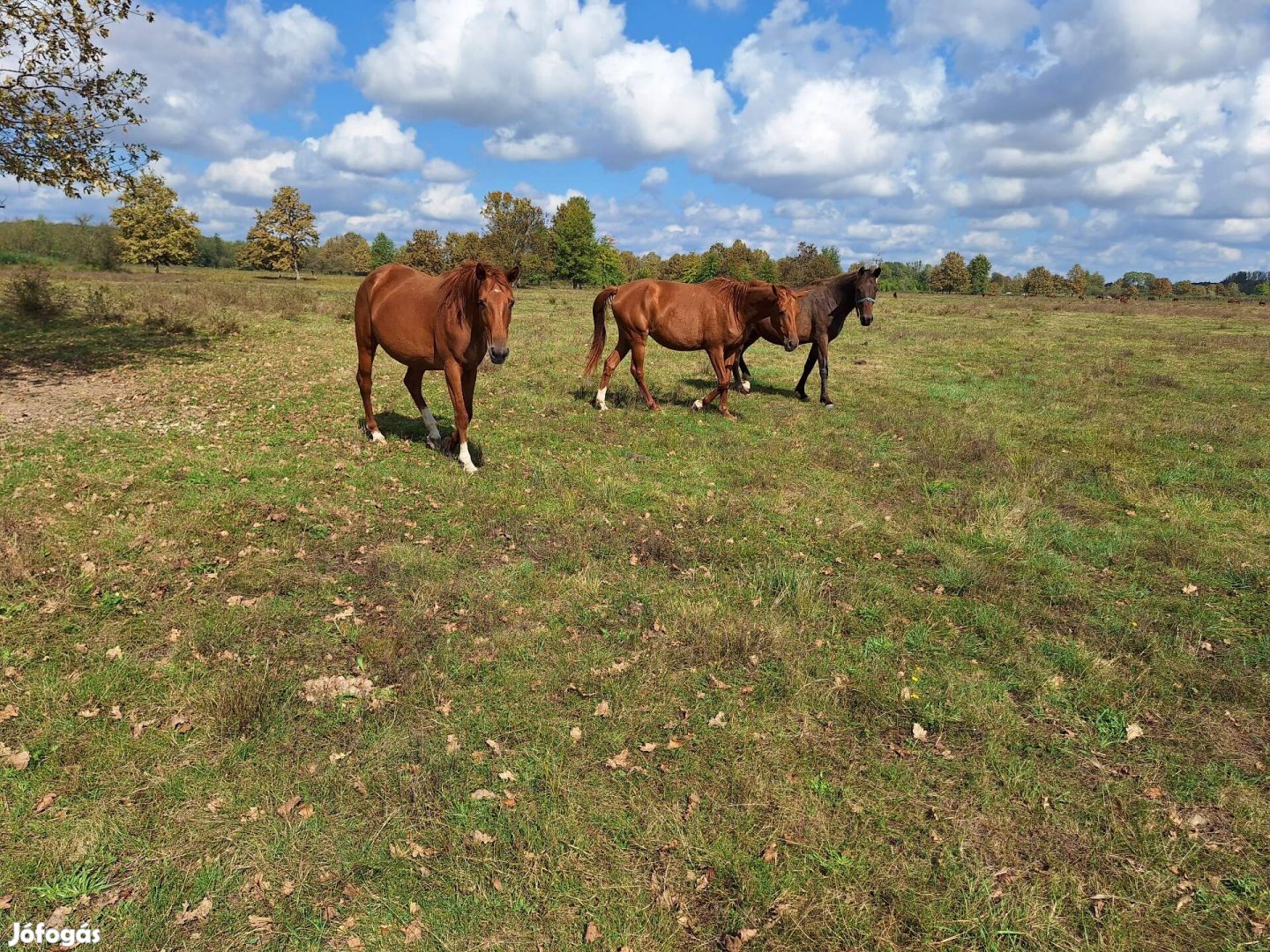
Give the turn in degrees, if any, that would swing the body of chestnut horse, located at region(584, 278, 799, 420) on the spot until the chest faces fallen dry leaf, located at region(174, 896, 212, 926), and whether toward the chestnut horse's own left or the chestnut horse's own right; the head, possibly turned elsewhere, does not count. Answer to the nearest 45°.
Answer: approximately 90° to the chestnut horse's own right

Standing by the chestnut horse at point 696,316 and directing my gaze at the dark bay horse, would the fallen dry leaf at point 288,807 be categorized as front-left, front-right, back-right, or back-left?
back-right

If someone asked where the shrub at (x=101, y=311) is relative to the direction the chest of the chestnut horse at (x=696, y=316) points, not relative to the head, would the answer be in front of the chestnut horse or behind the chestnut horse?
behind

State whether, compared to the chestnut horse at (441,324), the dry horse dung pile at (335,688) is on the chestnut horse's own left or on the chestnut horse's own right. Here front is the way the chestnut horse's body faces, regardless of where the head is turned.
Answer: on the chestnut horse's own right

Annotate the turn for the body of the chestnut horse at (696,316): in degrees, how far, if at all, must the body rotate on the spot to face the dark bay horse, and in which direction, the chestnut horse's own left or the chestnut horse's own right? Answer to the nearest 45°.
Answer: approximately 45° to the chestnut horse's own left

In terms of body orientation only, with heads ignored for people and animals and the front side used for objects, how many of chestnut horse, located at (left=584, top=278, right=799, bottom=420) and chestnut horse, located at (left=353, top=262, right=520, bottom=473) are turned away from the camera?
0

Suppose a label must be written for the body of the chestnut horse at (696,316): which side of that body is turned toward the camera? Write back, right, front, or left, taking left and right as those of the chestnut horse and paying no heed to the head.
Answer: right

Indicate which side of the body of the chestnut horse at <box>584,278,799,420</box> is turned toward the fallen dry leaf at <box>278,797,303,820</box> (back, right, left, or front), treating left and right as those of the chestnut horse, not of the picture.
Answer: right

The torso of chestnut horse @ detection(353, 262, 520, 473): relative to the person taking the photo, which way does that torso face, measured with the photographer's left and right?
facing the viewer and to the right of the viewer

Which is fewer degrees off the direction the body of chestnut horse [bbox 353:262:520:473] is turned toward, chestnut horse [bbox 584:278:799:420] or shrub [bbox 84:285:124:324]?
the chestnut horse
